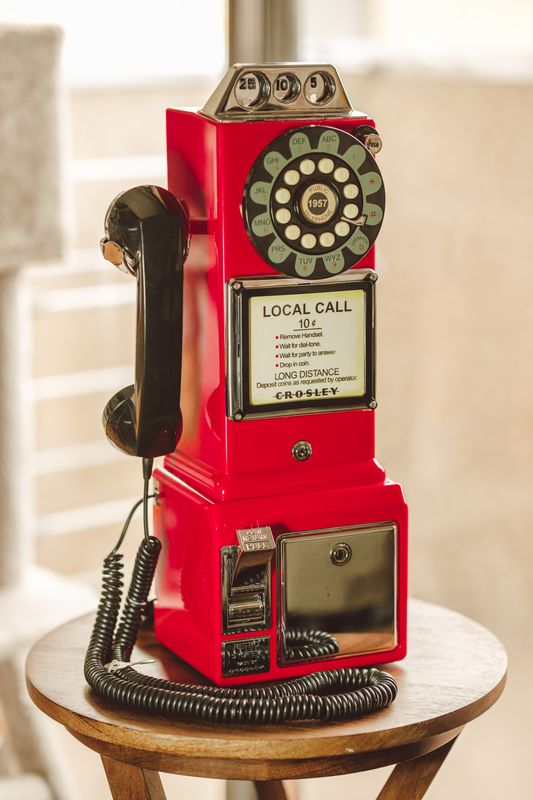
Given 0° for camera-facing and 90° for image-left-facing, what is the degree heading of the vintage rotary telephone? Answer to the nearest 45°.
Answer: approximately 315°
